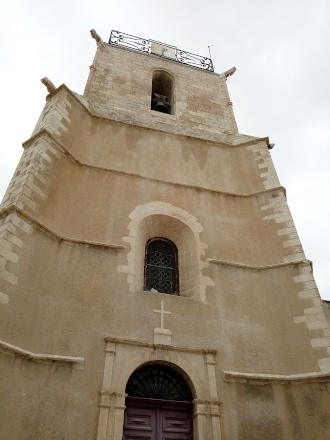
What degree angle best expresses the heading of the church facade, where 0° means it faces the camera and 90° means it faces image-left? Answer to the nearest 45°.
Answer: approximately 0°
